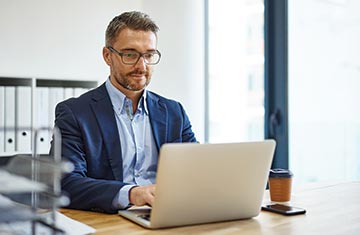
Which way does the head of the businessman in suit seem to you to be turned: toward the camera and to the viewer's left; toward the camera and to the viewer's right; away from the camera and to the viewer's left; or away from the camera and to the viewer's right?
toward the camera and to the viewer's right

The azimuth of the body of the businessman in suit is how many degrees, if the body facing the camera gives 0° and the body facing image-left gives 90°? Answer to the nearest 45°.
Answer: approximately 315°

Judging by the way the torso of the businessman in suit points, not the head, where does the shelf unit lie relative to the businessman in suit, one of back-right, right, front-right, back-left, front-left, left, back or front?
back

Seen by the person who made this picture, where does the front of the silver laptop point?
facing away from the viewer and to the left of the viewer

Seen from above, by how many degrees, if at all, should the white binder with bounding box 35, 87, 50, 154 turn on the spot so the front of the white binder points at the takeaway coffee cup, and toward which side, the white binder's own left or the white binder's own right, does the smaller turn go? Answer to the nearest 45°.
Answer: approximately 45° to the white binder's own left
